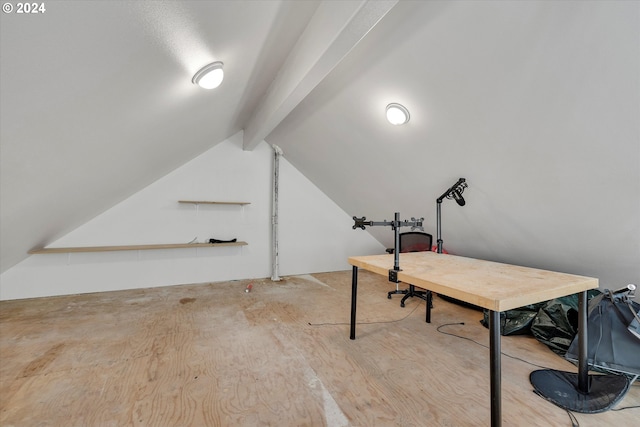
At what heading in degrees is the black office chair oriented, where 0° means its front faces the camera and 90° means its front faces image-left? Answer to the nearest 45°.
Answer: approximately 45°

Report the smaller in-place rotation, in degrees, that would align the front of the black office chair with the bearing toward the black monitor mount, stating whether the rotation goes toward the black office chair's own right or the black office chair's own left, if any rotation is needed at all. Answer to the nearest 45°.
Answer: approximately 45° to the black office chair's own left

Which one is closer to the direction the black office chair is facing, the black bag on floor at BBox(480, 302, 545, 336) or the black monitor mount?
the black monitor mount

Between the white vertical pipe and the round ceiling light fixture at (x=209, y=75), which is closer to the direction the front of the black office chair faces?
the round ceiling light fixture

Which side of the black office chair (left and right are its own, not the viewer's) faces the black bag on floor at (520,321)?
left
